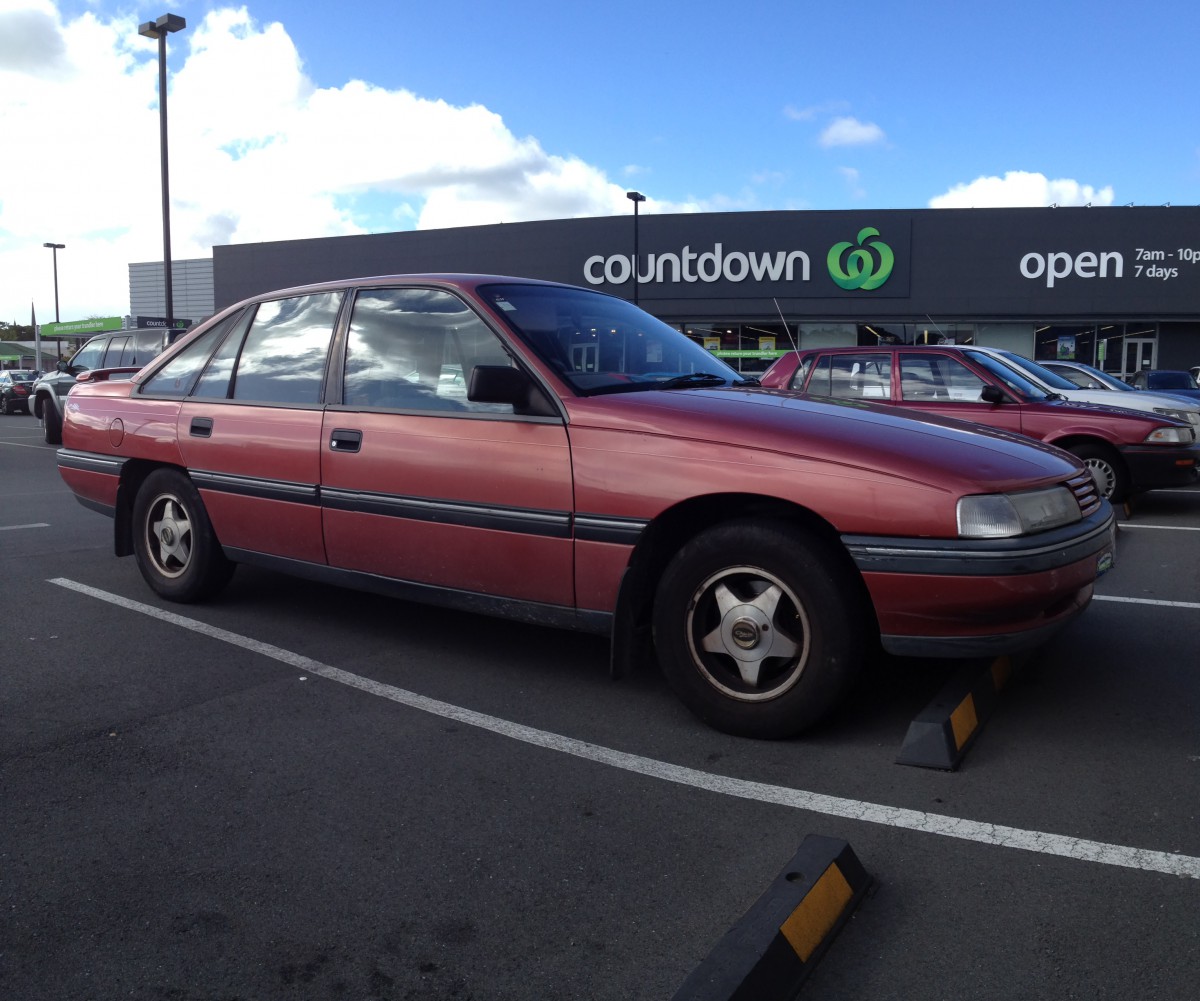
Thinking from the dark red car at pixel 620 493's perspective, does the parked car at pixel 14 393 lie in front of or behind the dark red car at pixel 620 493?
behind

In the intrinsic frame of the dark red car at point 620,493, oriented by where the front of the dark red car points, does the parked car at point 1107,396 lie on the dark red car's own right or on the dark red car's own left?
on the dark red car's own left

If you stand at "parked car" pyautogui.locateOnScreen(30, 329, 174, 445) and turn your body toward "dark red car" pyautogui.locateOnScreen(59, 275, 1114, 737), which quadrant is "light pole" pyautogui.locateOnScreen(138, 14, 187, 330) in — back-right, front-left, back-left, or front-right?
back-left

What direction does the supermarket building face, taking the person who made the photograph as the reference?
facing the viewer

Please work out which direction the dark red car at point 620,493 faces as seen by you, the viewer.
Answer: facing the viewer and to the right of the viewer

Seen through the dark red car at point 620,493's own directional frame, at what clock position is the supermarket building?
The supermarket building is roughly at 8 o'clock from the dark red car.

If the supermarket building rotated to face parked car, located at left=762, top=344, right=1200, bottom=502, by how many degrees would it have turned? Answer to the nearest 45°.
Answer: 0° — it already faces it

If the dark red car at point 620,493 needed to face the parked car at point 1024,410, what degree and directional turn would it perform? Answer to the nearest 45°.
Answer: approximately 90° to its left

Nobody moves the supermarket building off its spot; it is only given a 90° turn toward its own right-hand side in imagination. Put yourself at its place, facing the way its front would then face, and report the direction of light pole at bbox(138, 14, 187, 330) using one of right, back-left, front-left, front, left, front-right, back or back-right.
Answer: front-left

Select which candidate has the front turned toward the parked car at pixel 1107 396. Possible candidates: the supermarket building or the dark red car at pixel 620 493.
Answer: the supermarket building

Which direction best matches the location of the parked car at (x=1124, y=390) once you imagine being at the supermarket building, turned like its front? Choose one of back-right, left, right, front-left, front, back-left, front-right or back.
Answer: front

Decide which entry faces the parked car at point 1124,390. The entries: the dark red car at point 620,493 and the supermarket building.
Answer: the supermarket building

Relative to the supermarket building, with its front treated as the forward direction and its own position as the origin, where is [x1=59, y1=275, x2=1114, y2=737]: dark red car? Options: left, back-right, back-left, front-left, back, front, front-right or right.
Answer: front

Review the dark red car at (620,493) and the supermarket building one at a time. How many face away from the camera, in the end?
0
